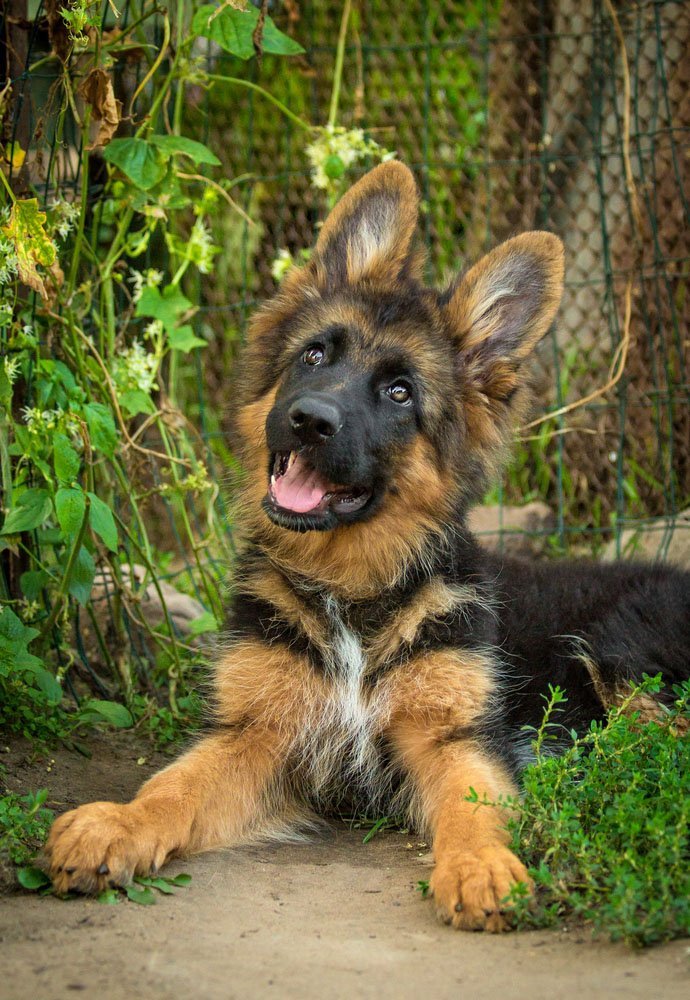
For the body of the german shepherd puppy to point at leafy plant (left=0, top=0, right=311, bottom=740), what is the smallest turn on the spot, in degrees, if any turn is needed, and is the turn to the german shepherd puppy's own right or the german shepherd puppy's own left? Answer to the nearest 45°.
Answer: approximately 90° to the german shepherd puppy's own right

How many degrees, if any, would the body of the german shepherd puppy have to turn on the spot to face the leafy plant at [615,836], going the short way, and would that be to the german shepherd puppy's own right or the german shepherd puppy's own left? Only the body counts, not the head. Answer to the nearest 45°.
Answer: approximately 90° to the german shepherd puppy's own left

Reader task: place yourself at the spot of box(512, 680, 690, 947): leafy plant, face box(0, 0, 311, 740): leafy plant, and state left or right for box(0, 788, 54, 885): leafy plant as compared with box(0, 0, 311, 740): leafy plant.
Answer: left

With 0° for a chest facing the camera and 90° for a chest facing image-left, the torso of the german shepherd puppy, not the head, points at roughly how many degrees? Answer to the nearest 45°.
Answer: approximately 45°

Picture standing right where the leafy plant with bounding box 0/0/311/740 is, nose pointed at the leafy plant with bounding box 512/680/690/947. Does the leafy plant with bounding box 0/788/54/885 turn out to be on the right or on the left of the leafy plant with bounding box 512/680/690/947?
right
